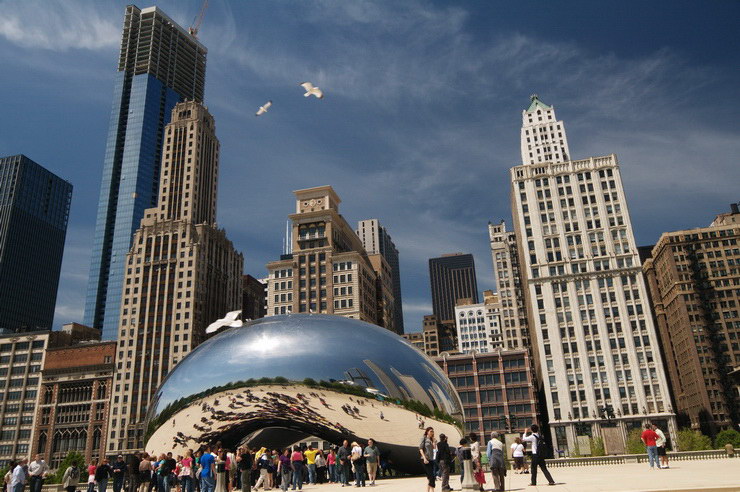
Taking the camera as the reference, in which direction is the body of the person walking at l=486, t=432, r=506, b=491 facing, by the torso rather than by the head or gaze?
away from the camera

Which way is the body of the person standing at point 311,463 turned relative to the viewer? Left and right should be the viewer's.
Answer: facing away from the viewer

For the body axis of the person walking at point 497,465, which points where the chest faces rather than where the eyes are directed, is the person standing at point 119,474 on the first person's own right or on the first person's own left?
on the first person's own left

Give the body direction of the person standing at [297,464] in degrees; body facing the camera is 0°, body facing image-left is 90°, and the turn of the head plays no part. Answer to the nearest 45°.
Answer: approximately 180°

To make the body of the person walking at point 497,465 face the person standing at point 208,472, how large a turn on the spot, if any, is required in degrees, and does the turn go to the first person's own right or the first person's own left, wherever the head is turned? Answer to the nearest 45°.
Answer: approximately 90° to the first person's own left

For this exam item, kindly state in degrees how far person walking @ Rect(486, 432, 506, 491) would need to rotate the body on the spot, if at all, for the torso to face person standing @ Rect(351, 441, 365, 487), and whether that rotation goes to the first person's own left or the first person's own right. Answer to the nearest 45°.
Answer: approximately 45° to the first person's own left
